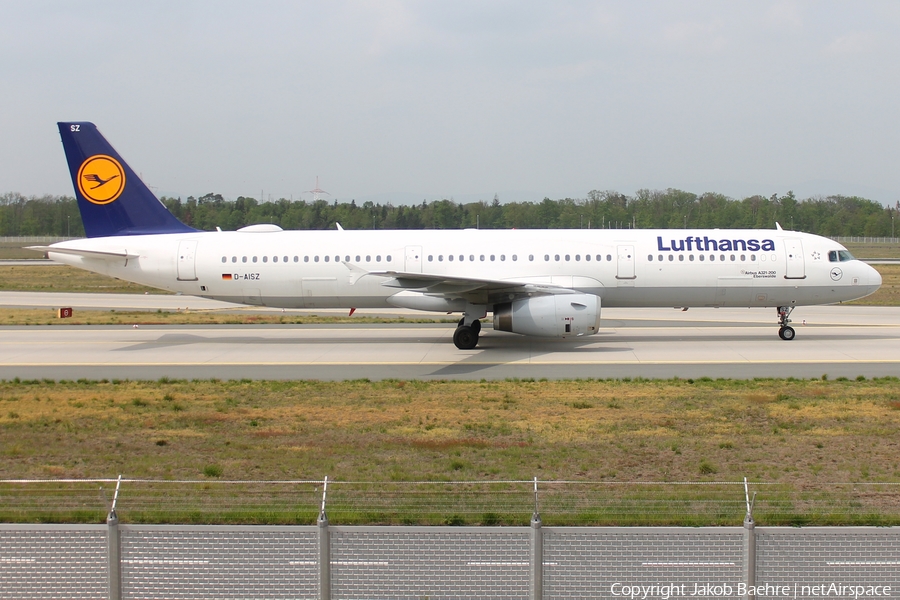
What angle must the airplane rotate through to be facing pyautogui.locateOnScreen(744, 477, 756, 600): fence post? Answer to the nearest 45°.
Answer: approximately 90° to its right

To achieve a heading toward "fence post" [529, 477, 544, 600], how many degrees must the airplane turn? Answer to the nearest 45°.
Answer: approximately 90° to its right

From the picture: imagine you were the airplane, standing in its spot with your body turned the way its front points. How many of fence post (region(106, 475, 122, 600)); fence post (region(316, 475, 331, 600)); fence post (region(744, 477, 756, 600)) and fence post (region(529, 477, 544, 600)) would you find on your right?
4

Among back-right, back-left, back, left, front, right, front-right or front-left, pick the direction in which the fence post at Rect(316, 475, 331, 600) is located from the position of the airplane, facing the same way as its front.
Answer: right

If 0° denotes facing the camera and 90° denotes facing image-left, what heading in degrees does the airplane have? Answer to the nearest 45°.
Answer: approximately 270°

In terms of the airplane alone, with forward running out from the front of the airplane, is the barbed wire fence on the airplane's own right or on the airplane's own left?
on the airplane's own right

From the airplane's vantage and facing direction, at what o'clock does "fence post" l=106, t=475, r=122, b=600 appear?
The fence post is roughly at 3 o'clock from the airplane.
